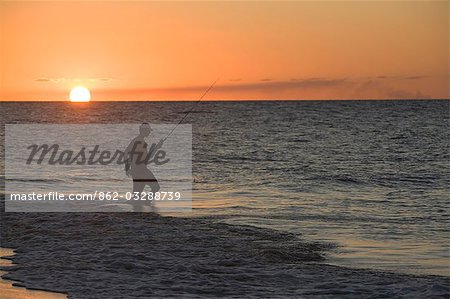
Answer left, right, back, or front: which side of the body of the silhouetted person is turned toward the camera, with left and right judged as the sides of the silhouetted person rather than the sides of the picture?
right
